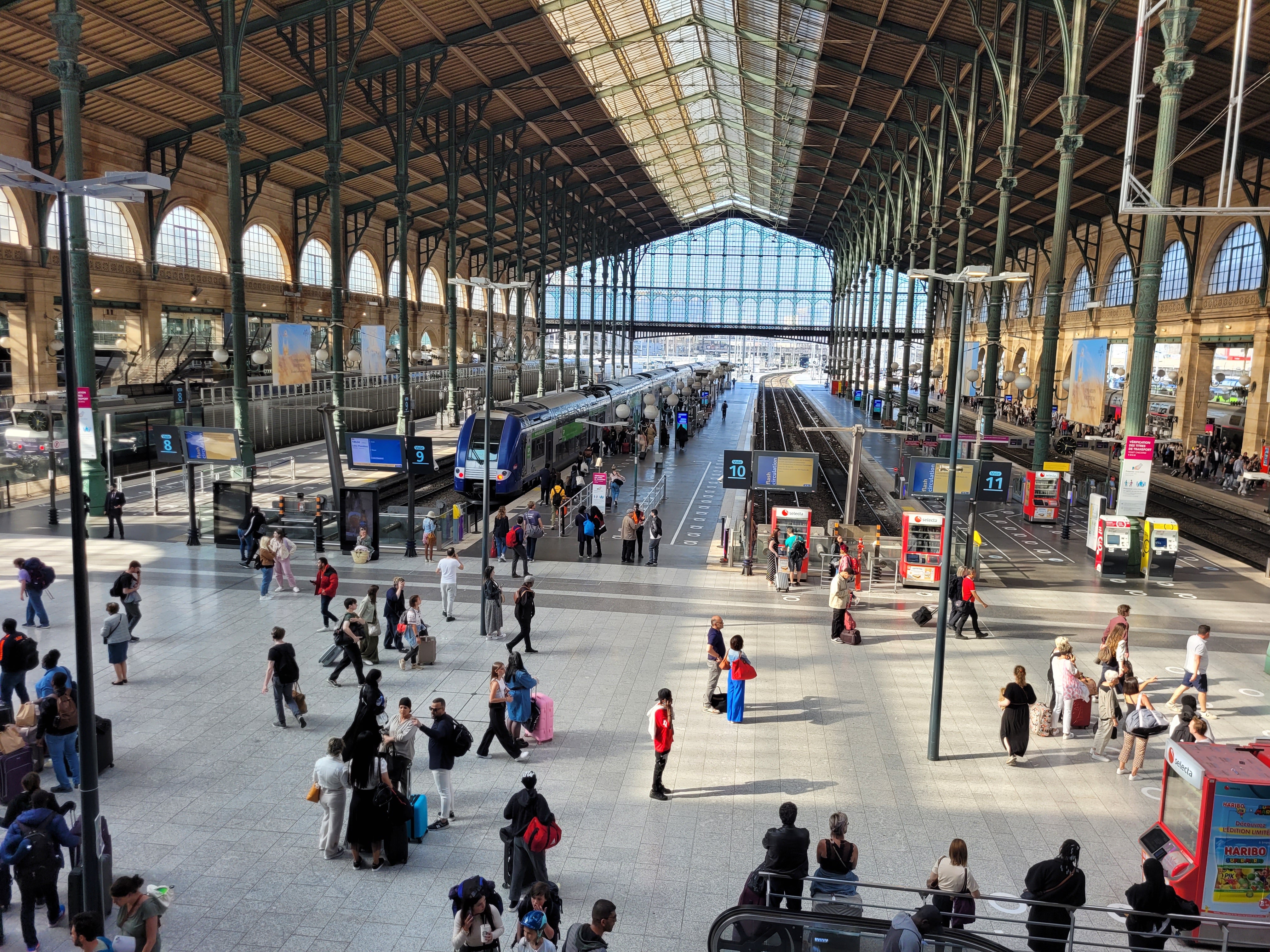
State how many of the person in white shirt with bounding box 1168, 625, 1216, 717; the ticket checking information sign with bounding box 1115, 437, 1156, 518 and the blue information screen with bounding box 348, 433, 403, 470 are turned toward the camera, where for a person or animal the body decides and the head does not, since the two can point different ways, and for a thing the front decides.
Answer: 2

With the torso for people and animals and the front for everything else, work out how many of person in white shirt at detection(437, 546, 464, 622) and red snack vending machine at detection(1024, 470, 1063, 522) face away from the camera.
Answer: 1

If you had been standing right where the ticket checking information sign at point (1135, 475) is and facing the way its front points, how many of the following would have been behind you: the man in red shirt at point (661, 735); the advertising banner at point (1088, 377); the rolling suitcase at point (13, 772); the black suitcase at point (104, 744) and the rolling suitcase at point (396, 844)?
1

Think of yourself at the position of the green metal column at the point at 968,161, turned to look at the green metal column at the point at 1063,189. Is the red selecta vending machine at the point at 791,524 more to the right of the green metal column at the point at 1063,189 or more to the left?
right

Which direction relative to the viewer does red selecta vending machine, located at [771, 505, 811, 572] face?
toward the camera

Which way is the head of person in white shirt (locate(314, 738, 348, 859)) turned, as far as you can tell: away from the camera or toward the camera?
away from the camera

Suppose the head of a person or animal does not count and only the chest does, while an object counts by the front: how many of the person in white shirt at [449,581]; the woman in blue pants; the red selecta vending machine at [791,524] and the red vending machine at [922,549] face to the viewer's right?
0

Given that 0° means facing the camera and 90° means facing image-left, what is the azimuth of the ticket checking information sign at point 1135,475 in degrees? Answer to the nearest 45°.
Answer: approximately 0°

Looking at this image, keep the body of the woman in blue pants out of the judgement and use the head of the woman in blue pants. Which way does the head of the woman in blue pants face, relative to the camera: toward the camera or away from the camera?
away from the camera

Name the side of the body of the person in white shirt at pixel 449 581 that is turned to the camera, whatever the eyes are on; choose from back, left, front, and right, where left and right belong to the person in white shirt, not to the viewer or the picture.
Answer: back

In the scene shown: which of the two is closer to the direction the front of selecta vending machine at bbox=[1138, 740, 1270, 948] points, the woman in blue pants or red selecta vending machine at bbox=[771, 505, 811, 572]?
the woman in blue pants

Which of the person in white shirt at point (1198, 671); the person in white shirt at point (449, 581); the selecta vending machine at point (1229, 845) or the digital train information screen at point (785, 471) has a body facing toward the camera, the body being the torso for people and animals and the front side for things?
the digital train information screen

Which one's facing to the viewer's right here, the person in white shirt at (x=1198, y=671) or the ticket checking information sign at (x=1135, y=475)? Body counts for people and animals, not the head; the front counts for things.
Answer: the person in white shirt

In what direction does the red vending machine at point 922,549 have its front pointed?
toward the camera
